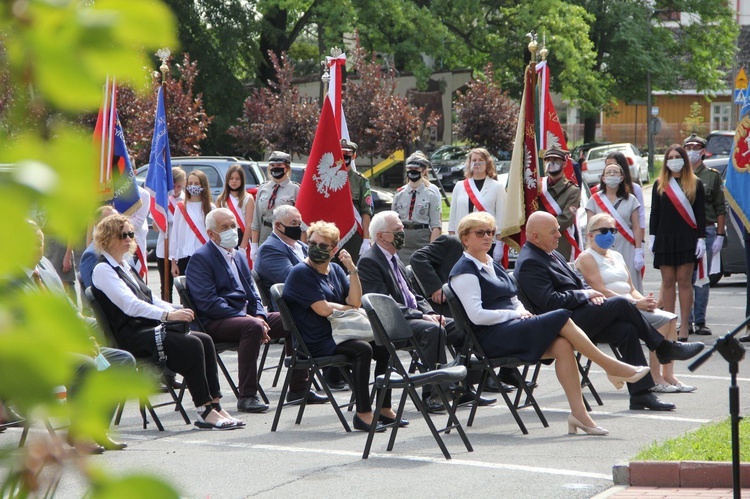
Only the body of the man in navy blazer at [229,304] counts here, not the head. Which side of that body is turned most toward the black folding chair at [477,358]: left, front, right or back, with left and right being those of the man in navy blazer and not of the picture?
front

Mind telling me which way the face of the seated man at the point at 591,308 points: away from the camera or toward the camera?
toward the camera

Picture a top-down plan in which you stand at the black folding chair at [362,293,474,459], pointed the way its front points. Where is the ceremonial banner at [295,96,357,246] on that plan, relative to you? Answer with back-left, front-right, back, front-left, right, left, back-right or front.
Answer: back-left

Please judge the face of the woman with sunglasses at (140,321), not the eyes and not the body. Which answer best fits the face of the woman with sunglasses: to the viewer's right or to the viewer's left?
to the viewer's right

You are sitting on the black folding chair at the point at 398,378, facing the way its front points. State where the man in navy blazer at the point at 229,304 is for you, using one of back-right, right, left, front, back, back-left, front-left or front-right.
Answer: back

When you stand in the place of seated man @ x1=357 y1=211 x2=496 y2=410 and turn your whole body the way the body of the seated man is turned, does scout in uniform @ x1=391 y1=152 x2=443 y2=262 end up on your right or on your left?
on your left

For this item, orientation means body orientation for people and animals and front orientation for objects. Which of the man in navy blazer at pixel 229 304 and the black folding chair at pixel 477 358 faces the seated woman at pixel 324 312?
the man in navy blazer

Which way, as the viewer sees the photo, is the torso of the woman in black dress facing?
toward the camera

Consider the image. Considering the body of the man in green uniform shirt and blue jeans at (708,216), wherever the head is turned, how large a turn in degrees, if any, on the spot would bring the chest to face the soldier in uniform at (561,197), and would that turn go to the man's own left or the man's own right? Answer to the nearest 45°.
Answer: approximately 45° to the man's own right

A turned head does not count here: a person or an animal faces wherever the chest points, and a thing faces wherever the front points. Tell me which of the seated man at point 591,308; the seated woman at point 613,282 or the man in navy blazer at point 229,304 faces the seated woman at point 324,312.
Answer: the man in navy blazer

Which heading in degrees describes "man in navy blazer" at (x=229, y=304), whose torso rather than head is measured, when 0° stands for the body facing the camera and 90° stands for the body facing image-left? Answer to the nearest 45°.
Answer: approximately 315°

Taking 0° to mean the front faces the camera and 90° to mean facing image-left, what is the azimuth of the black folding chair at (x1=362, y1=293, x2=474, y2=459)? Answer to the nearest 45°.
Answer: approximately 315°

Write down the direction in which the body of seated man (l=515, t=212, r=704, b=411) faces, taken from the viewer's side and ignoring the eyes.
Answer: to the viewer's right

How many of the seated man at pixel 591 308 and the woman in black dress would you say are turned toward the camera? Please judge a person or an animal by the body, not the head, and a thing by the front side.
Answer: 1

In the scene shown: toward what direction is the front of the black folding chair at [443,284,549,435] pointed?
to the viewer's right
